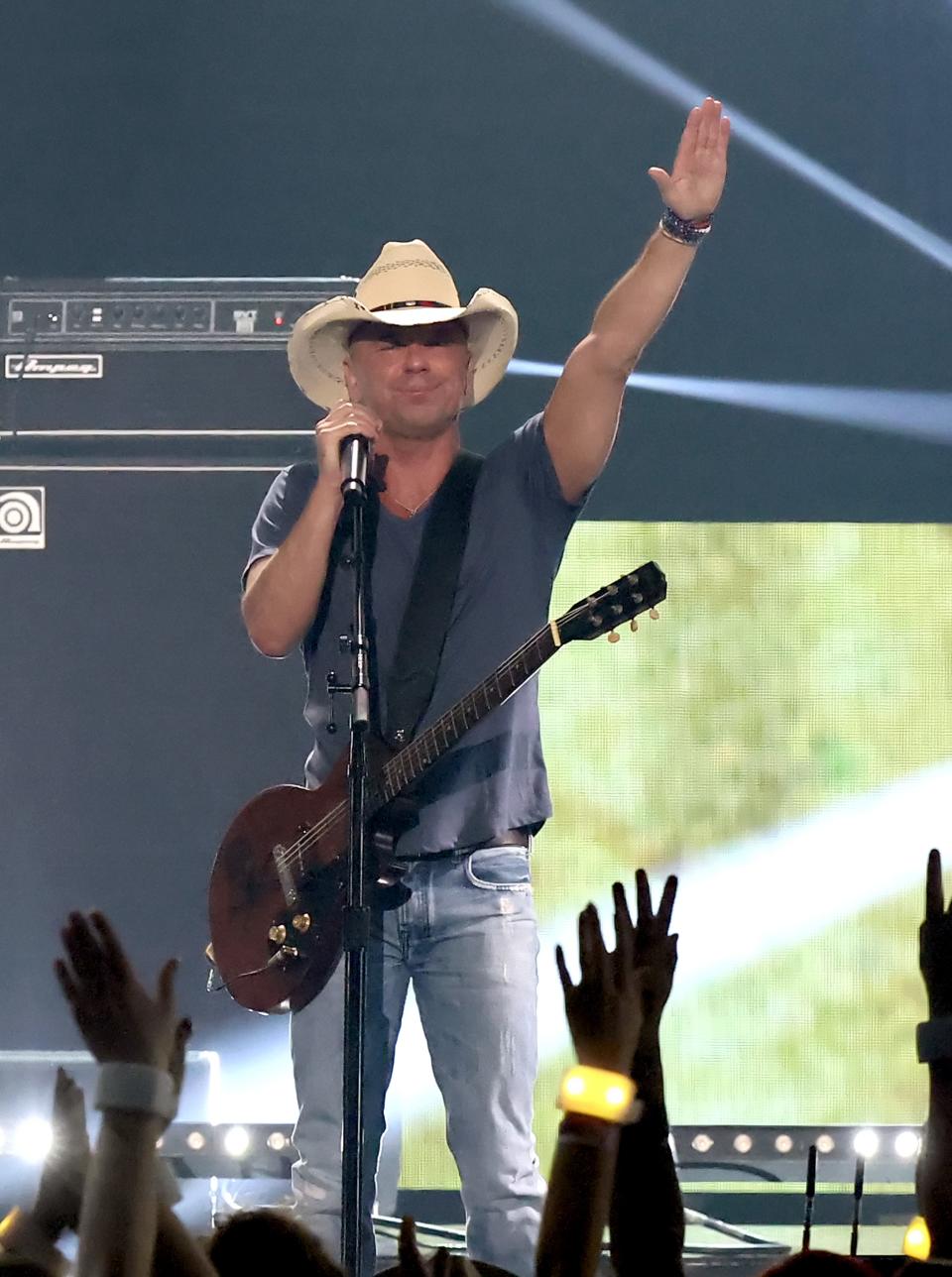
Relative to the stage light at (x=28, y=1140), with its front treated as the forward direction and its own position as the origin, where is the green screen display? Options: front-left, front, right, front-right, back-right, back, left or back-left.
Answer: left

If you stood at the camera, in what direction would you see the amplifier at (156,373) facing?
facing the viewer

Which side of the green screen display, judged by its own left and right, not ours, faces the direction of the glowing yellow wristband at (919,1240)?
front

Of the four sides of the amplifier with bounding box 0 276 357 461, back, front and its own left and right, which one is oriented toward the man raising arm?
front

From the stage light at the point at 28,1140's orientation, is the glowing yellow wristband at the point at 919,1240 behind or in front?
in front

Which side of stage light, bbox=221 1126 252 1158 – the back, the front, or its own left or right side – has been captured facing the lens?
front

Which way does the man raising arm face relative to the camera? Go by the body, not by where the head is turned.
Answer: toward the camera

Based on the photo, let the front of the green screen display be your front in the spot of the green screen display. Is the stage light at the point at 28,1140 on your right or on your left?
on your right

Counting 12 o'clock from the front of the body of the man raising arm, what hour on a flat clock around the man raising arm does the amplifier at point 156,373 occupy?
The amplifier is roughly at 5 o'clock from the man raising arm.

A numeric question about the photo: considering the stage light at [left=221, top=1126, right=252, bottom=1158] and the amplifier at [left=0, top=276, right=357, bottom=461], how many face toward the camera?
2

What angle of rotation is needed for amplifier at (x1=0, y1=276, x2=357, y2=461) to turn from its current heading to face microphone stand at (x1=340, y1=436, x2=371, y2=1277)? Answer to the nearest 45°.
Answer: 0° — it already faces it
